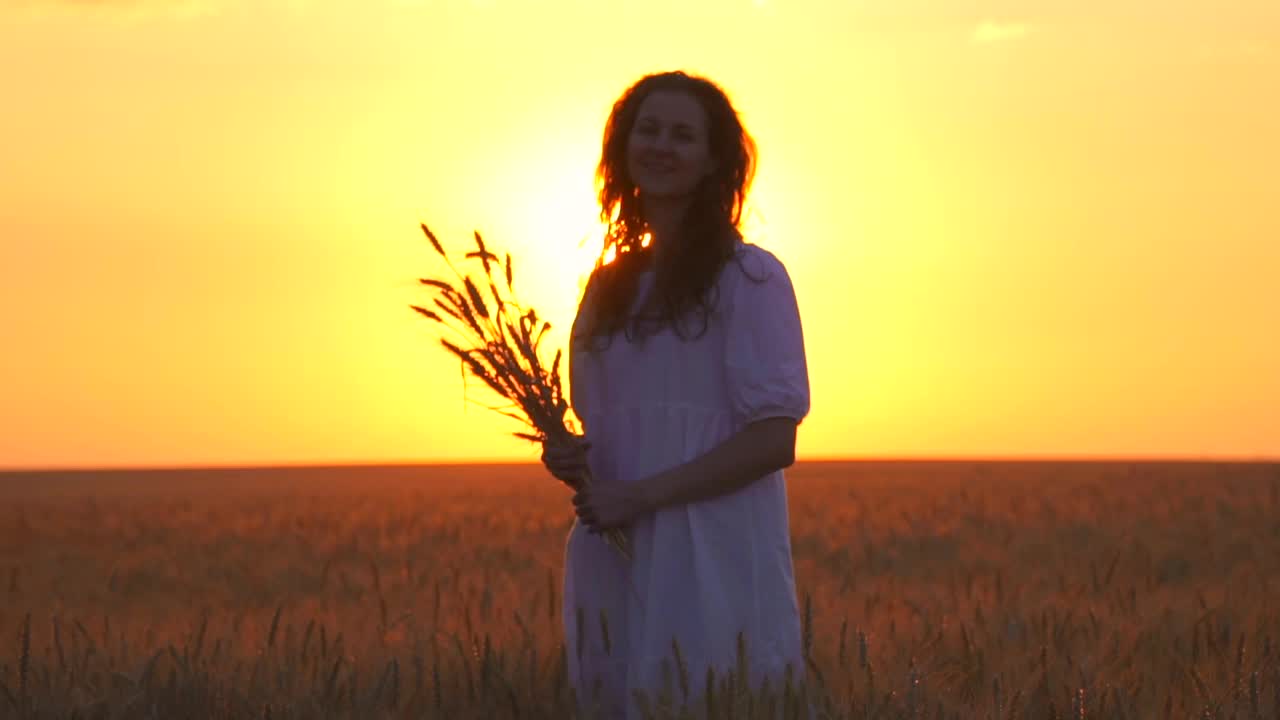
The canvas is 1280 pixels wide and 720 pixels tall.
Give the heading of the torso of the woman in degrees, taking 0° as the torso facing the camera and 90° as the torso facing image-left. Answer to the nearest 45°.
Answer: approximately 45°

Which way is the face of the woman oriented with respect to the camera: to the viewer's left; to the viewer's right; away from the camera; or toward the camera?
toward the camera
